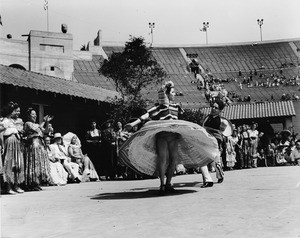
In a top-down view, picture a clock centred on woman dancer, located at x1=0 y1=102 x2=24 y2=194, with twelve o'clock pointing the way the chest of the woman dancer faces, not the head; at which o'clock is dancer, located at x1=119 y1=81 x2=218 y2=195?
The dancer is roughly at 12 o'clock from the woman dancer.

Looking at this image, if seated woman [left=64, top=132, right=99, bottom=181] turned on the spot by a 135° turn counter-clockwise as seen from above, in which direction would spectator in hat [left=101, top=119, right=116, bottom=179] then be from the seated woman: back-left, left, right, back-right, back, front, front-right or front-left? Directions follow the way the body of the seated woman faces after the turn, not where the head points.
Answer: front-right

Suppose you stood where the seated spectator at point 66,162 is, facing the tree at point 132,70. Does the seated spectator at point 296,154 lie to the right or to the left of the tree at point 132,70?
right

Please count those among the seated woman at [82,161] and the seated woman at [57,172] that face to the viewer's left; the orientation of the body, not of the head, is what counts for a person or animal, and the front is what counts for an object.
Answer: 0

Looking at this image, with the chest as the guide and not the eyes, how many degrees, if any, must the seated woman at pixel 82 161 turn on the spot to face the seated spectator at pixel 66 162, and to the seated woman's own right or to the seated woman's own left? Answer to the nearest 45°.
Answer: approximately 90° to the seated woman's own right

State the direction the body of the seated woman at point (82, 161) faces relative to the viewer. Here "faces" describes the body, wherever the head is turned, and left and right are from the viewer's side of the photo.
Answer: facing the viewer and to the right of the viewer

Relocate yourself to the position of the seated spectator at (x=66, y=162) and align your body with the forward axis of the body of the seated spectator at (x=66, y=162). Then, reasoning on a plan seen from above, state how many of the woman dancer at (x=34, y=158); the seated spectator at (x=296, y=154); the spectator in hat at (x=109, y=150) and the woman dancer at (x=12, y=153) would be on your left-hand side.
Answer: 2

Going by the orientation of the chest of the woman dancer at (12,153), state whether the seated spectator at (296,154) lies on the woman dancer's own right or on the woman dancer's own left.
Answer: on the woman dancer's own left
